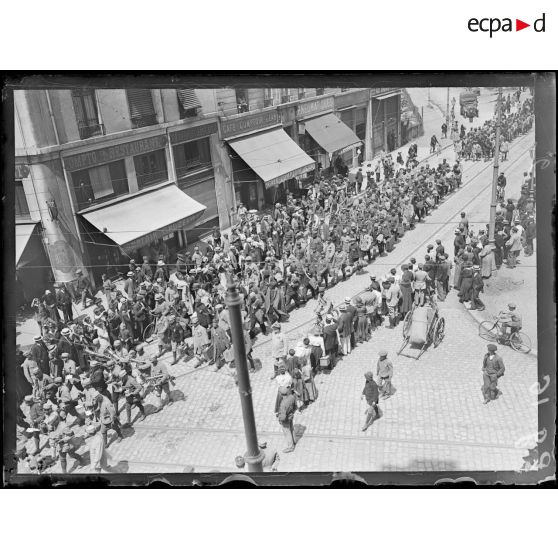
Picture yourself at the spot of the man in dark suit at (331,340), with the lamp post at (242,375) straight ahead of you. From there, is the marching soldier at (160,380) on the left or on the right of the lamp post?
right

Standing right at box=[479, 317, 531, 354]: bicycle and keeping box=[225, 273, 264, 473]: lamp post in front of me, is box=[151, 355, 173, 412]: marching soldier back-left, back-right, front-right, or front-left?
front-right

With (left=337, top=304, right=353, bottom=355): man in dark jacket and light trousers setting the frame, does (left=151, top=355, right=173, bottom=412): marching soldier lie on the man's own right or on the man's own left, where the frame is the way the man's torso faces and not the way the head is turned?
on the man's own left

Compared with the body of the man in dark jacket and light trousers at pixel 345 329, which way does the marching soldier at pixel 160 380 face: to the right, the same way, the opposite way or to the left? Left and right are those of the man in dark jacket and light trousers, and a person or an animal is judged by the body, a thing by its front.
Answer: to the left

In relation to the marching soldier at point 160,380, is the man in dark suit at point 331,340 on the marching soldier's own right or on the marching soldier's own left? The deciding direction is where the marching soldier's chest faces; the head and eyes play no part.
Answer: on the marching soldier's own left

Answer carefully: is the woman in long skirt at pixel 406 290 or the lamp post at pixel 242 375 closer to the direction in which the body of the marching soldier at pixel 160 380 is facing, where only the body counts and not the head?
the lamp post

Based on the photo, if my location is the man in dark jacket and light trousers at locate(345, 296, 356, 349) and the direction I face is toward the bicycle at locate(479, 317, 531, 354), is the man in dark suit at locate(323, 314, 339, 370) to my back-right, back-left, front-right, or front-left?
back-right

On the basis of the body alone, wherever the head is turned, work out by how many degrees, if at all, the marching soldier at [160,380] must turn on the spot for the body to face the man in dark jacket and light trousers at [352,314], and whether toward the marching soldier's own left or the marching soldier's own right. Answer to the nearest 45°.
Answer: approximately 135° to the marching soldier's own left

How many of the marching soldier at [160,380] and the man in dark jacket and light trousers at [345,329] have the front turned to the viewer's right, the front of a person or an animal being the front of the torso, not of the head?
0

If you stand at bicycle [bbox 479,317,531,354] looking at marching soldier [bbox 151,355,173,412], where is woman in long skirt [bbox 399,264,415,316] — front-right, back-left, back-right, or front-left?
front-right

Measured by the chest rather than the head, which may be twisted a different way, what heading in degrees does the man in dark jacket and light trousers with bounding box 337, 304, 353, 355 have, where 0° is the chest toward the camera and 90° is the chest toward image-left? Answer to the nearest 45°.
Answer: approximately 135°

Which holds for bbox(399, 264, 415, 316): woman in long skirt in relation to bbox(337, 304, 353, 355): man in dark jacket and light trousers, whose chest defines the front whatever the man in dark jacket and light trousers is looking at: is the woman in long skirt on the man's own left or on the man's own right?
on the man's own right
